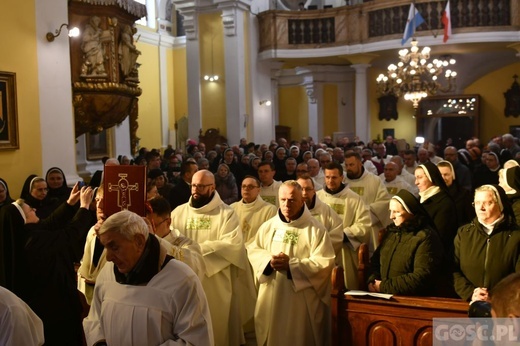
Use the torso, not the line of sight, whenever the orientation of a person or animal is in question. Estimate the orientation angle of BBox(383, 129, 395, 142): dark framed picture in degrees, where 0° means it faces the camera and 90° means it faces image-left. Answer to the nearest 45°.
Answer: approximately 0°

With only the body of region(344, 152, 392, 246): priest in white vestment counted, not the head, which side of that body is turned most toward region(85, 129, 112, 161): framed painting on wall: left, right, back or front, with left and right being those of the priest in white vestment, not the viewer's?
right

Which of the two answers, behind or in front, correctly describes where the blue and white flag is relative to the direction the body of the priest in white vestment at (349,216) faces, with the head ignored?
behind

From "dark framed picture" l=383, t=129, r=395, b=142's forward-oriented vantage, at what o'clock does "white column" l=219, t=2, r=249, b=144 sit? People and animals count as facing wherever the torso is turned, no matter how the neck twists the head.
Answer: The white column is roughly at 1 o'clock from the dark framed picture.

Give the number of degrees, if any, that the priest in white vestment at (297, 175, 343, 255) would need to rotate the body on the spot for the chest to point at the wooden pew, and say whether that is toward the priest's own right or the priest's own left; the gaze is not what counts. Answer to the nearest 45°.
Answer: approximately 45° to the priest's own left

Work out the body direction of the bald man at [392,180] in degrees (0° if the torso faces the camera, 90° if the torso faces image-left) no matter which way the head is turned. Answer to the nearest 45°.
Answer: approximately 45°

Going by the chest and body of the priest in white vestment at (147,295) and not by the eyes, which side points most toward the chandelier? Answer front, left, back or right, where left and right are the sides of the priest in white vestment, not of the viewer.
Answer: back
